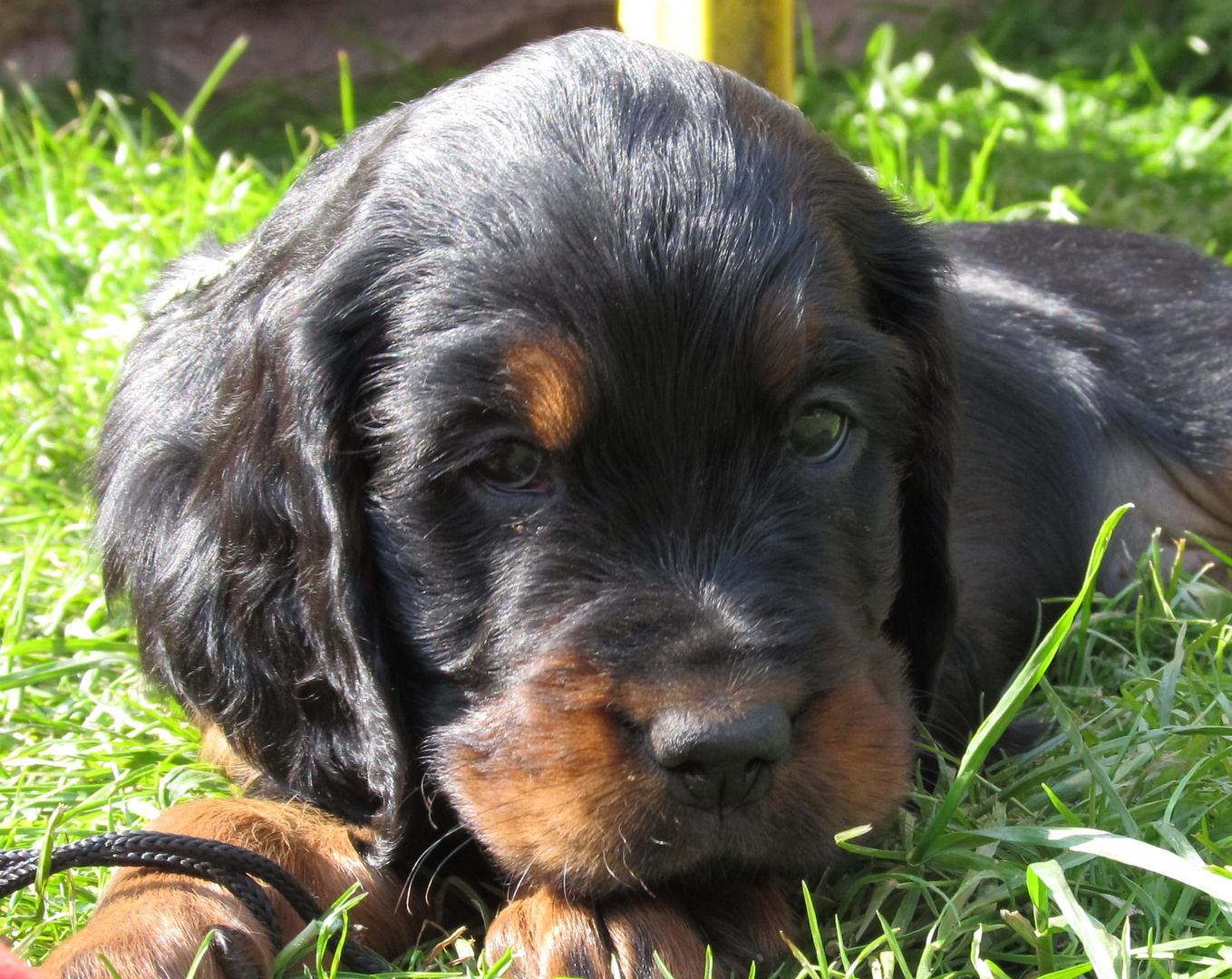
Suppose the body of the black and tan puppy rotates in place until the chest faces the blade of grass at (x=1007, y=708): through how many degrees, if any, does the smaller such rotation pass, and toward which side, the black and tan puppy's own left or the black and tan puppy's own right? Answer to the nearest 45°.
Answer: approximately 135° to the black and tan puppy's own left

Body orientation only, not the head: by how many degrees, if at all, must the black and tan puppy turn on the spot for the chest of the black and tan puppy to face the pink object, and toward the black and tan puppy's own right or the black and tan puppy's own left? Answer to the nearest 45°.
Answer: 0° — it already faces it

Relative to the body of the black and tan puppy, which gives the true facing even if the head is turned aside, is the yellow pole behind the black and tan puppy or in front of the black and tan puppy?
behind

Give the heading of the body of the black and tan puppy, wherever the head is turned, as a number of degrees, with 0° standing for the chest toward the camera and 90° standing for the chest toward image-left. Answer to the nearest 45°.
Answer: approximately 45°

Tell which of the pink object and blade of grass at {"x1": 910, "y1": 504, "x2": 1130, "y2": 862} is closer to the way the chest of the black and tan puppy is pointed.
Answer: the pink object
